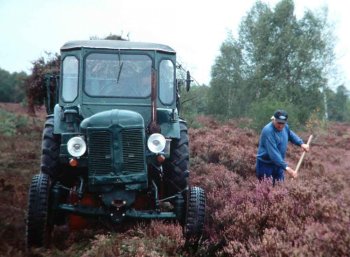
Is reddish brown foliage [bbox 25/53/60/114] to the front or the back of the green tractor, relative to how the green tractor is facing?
to the back

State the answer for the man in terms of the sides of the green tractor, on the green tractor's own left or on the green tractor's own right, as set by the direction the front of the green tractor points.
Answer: on the green tractor's own left

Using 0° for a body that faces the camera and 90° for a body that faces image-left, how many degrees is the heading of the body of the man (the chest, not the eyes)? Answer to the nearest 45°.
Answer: approximately 315°

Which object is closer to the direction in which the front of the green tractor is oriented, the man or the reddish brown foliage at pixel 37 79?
the man

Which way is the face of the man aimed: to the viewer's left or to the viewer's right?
to the viewer's right

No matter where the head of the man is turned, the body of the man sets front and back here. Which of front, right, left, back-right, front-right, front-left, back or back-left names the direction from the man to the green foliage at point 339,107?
back-left

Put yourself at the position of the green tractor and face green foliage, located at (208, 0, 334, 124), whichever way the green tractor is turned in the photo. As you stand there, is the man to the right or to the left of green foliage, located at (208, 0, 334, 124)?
right

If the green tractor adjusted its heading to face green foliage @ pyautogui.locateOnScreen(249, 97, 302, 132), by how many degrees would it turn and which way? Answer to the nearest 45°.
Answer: approximately 135° to its left

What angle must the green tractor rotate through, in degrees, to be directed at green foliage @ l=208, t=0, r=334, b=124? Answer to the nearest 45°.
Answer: approximately 135° to its left
